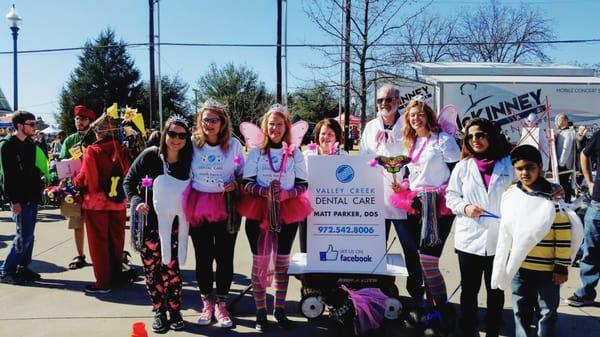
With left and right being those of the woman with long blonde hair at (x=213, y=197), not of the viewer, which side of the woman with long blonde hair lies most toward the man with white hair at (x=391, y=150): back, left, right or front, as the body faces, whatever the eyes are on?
left

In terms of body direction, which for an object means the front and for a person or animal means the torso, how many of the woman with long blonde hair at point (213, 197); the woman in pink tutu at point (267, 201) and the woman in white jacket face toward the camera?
3

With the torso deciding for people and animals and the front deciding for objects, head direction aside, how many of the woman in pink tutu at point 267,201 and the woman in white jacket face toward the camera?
2

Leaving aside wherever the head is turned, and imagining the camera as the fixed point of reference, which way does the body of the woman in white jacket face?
toward the camera

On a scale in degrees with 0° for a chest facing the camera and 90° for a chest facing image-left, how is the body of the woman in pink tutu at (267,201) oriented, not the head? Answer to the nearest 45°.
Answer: approximately 0°

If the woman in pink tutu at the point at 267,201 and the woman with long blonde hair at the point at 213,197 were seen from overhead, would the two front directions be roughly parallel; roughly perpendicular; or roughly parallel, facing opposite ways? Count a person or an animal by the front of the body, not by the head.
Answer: roughly parallel

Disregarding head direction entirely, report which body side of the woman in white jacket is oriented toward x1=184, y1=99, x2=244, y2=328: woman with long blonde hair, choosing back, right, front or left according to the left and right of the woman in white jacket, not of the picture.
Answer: right

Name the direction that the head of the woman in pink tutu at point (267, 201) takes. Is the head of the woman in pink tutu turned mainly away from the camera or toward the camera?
toward the camera

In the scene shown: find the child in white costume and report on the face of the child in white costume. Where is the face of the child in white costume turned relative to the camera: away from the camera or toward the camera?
toward the camera

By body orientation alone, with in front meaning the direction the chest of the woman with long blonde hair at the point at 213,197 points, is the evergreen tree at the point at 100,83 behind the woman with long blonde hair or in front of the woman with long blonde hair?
behind

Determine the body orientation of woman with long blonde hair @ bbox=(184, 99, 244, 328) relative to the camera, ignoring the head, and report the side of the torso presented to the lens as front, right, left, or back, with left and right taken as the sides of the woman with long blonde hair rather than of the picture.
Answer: front
